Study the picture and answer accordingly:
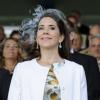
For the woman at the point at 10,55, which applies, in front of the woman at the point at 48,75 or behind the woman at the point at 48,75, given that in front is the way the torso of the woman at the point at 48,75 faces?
behind

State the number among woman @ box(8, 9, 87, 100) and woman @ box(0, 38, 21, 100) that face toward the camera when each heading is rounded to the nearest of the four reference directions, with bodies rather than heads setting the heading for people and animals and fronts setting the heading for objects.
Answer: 2

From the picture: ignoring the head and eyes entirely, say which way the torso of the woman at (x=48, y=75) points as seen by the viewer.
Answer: toward the camera

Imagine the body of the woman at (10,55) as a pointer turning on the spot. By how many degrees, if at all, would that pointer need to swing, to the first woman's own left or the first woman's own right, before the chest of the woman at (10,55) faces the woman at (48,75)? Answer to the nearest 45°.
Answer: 0° — they already face them
